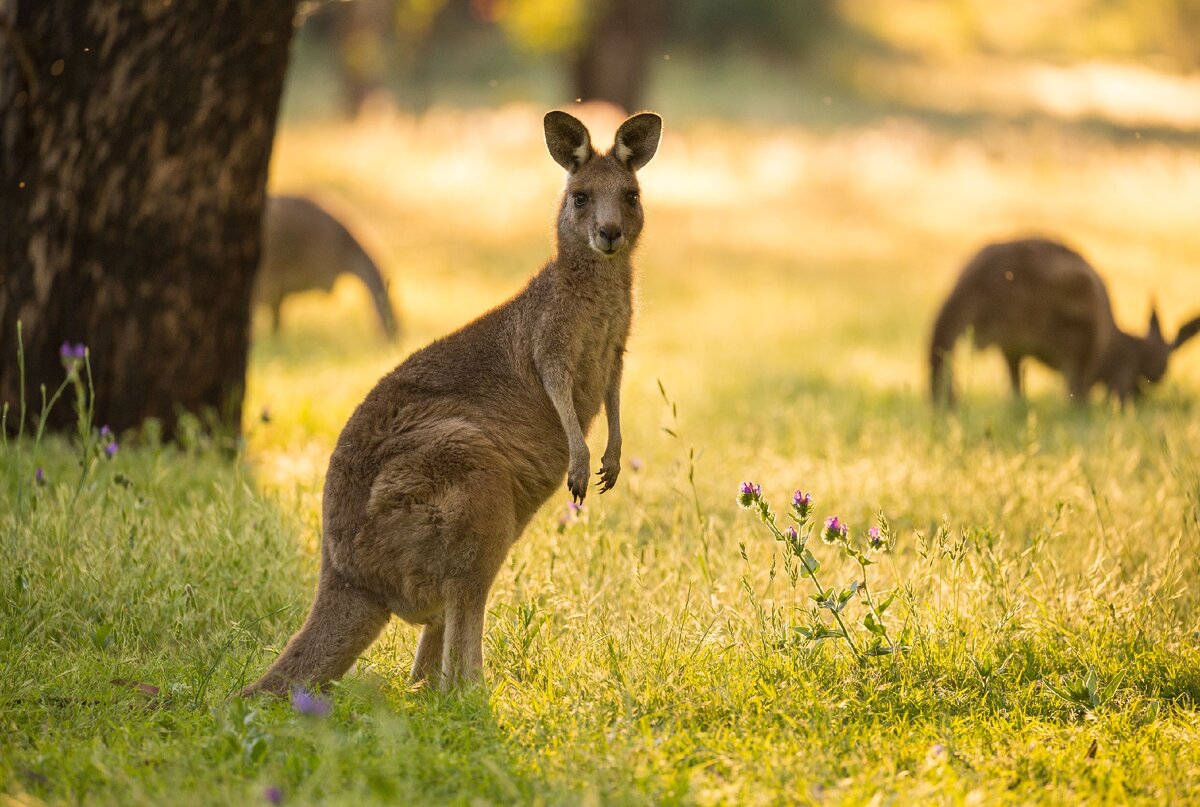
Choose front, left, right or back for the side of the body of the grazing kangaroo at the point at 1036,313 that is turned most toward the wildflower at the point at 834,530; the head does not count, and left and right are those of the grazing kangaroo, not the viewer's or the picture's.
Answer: right

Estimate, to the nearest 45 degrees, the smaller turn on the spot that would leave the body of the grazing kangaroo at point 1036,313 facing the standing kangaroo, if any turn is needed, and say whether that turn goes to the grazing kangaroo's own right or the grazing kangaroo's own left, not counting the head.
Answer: approximately 90° to the grazing kangaroo's own right

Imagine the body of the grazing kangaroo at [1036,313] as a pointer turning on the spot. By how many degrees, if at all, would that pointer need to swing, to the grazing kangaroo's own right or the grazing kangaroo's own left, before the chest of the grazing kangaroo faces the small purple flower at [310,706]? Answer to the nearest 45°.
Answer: approximately 90° to the grazing kangaroo's own right

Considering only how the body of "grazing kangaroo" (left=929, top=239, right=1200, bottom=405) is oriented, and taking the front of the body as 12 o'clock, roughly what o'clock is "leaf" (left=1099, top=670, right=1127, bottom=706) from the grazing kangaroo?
The leaf is roughly at 3 o'clock from the grazing kangaroo.

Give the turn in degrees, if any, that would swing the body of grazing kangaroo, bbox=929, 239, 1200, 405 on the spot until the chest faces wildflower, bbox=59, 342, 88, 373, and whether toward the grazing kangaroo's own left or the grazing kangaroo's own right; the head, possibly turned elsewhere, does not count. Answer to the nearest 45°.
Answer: approximately 135° to the grazing kangaroo's own right

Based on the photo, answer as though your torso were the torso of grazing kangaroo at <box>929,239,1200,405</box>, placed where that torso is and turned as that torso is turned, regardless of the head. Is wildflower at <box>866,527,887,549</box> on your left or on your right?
on your right

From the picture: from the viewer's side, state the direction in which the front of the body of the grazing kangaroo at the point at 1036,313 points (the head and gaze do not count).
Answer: to the viewer's right

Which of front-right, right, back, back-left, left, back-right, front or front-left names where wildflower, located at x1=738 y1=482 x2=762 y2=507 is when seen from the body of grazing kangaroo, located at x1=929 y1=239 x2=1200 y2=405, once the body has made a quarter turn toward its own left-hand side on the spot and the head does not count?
back

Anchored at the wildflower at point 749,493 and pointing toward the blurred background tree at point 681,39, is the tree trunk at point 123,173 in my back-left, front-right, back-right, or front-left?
front-left

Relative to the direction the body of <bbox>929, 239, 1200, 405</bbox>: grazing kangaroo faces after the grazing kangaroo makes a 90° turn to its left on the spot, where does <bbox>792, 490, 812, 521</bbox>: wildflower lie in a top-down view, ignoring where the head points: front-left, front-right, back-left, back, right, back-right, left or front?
back

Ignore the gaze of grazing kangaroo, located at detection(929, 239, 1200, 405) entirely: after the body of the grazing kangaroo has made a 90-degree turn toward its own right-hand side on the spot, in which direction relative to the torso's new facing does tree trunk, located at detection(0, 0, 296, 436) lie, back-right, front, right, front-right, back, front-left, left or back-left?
front-right

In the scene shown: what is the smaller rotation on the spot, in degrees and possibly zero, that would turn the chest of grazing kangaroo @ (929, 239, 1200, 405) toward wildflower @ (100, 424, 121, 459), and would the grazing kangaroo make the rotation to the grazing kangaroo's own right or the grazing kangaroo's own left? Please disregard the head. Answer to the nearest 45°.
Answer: approximately 135° to the grazing kangaroo's own right

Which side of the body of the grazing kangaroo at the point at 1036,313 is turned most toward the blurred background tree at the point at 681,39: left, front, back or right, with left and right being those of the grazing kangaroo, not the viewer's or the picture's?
left
